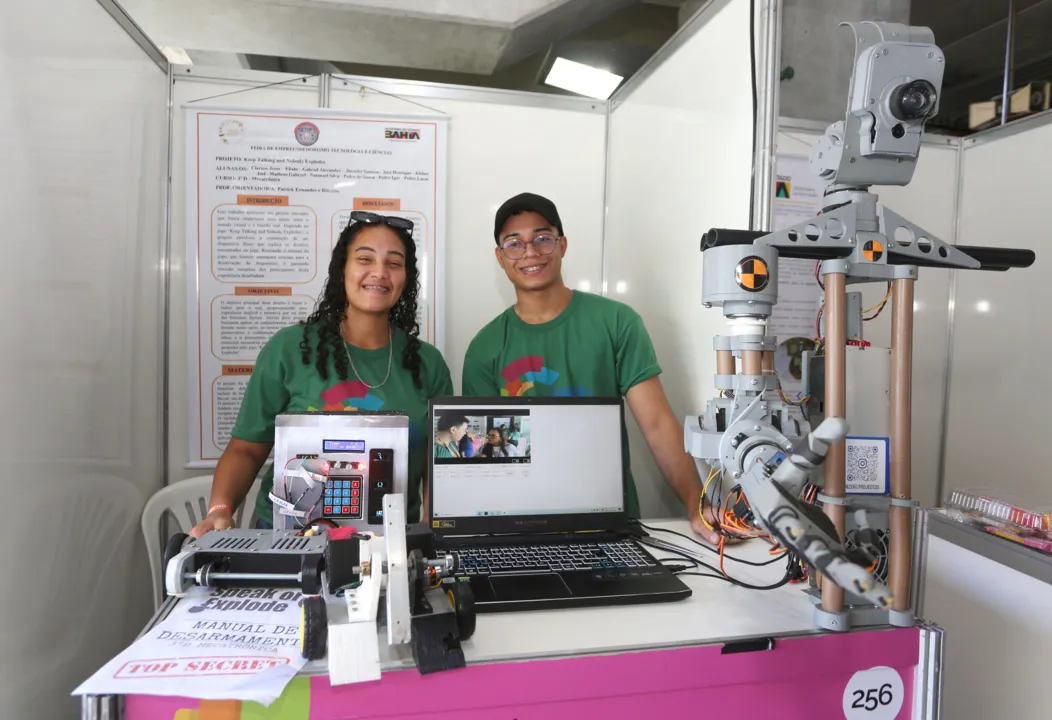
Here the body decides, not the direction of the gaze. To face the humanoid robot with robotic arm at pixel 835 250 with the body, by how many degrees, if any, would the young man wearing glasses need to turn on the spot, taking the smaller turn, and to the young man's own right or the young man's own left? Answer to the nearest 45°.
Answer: approximately 45° to the young man's own left

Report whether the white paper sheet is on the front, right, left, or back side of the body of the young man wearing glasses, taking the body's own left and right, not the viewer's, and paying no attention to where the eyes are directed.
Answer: front

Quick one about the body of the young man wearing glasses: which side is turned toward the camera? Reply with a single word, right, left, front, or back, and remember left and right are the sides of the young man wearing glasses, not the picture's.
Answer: front

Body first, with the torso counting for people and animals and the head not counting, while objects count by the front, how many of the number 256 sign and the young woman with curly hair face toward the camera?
2

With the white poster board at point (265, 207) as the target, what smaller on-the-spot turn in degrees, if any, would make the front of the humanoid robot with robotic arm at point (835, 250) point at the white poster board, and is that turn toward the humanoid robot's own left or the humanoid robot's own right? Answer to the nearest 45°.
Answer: approximately 135° to the humanoid robot's own right

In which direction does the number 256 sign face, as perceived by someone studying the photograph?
facing the viewer

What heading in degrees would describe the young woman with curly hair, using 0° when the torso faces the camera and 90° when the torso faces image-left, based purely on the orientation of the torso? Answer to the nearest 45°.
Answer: approximately 0°

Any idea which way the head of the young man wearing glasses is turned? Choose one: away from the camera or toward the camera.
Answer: toward the camera

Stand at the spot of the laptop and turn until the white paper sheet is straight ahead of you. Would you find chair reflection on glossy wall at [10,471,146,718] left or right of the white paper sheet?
right

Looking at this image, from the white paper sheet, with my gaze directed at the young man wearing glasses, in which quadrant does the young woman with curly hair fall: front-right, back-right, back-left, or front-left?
front-left

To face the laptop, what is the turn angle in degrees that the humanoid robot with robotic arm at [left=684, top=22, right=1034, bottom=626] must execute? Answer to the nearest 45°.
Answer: approximately 135° to its right

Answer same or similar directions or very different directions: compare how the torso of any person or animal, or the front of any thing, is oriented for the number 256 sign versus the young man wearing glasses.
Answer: same or similar directions

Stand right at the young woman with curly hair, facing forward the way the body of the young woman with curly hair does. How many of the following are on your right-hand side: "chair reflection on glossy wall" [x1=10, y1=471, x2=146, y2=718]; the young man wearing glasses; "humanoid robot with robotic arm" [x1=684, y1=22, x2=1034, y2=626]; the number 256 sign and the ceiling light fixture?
1

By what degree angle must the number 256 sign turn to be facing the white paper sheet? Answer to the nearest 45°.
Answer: approximately 45° to its right

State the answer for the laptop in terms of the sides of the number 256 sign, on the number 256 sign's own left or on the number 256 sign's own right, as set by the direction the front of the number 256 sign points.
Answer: on the number 256 sign's own right
